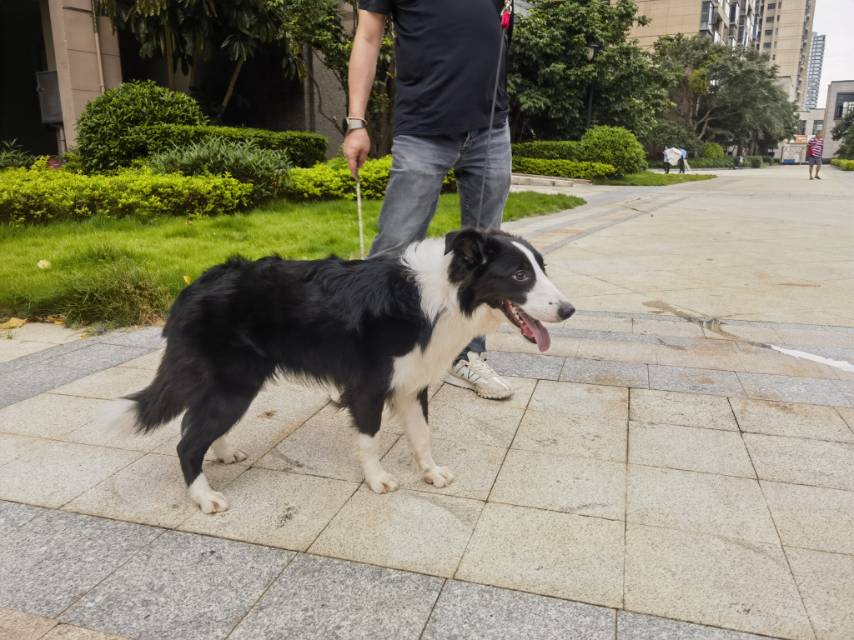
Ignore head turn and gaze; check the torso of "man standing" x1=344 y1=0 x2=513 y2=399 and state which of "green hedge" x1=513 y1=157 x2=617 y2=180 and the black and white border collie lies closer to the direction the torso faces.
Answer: the black and white border collie

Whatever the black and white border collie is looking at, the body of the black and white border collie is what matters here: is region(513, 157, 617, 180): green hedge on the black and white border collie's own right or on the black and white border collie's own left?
on the black and white border collie's own left

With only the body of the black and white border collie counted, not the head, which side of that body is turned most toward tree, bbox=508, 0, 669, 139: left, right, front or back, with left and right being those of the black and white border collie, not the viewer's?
left

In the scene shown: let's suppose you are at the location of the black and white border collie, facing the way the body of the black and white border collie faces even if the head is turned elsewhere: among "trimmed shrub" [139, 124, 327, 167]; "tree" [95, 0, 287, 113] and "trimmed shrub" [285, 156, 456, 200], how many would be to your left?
3

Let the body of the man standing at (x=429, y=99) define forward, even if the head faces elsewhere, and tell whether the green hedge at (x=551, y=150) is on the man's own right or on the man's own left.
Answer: on the man's own left

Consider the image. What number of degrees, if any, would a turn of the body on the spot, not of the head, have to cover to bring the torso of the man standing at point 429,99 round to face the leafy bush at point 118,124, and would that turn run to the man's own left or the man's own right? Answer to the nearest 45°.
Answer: approximately 180°

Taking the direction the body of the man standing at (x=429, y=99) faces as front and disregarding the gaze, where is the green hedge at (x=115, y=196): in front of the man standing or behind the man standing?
behind

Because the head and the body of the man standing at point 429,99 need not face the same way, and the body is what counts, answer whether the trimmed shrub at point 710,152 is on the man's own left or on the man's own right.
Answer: on the man's own left

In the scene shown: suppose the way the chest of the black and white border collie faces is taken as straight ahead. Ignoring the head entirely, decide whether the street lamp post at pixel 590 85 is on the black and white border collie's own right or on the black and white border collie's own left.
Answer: on the black and white border collie's own left

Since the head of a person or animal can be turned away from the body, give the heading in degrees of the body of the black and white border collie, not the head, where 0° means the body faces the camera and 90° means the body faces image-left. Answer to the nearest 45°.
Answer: approximately 270°
